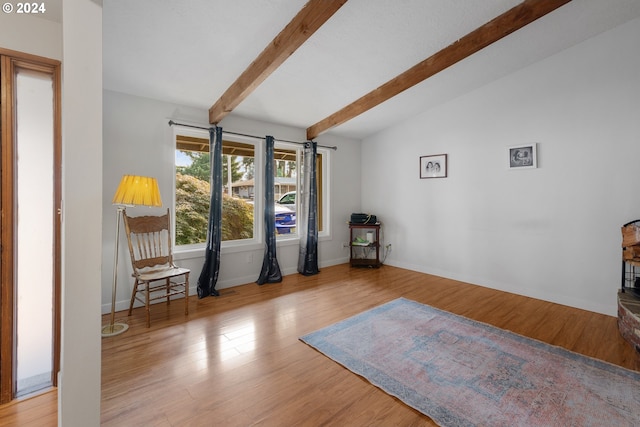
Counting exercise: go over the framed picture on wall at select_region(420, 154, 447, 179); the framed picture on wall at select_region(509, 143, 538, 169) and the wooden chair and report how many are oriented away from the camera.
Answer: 0

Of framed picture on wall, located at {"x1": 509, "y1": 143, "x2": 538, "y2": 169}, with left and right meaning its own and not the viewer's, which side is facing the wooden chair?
front

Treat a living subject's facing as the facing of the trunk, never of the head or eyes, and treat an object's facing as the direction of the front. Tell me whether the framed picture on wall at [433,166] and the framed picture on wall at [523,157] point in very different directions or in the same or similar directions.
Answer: same or similar directions

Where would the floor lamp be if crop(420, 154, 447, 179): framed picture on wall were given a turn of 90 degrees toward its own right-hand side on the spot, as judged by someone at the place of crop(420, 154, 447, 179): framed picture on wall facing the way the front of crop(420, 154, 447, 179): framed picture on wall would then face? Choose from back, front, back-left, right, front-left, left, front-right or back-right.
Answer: left

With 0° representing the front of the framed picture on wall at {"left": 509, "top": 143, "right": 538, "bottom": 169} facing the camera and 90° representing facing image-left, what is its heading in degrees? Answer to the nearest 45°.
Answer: approximately 45°

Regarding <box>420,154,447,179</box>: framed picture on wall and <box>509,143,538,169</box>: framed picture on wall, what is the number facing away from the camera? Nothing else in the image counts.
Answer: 0

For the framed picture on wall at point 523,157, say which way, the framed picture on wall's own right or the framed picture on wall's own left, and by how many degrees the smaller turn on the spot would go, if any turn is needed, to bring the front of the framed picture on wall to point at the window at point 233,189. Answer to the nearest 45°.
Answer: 0° — it already faces it

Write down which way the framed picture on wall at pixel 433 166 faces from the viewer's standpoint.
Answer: facing the viewer and to the left of the viewer

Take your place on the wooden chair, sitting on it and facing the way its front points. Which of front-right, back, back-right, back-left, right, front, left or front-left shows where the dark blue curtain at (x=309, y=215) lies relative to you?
front-left

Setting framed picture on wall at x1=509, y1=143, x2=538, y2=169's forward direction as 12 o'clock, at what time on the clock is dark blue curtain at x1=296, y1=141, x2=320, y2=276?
The dark blue curtain is roughly at 1 o'clock from the framed picture on wall.

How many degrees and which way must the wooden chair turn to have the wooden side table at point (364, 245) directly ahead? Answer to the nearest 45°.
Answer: approximately 45° to its left

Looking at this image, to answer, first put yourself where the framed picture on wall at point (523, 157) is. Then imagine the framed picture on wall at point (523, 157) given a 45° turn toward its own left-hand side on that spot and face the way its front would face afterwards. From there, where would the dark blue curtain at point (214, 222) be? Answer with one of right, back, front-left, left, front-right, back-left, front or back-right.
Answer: front-right

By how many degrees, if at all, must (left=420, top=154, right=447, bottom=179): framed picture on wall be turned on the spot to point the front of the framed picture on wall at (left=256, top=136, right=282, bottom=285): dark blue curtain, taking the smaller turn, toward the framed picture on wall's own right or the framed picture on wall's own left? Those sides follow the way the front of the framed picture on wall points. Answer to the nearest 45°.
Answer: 0° — it already faces it

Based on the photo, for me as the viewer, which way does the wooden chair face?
facing the viewer and to the right of the viewer

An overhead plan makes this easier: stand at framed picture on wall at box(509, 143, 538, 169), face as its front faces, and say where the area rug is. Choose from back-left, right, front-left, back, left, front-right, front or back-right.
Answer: front-left

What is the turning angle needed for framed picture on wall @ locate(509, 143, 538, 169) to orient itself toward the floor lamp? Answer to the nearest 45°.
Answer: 0° — it already faces it

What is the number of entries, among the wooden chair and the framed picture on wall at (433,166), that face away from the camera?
0
